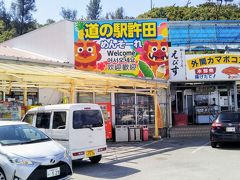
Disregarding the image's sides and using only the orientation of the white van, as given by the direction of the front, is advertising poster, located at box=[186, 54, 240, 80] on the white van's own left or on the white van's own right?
on the white van's own right

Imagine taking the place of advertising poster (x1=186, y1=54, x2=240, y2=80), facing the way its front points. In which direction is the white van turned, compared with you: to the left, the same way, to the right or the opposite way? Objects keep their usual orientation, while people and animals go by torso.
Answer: to the right

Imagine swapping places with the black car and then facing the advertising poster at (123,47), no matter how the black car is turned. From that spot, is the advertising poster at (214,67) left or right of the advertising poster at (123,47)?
right

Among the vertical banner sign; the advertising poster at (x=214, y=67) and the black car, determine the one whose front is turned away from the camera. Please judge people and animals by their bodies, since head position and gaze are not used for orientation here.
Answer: the black car

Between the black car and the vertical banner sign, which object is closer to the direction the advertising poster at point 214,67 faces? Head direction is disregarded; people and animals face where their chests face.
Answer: the black car

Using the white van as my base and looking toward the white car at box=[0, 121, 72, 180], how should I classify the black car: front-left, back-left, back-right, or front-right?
back-left

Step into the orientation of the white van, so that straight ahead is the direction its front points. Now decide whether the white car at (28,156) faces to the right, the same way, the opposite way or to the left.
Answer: the opposite way

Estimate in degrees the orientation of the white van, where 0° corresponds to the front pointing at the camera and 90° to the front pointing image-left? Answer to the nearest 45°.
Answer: approximately 135°

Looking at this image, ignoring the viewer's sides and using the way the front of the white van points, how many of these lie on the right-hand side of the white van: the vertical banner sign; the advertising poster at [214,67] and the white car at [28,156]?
2

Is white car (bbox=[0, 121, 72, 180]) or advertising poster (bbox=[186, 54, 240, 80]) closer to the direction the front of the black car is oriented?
the advertising poster

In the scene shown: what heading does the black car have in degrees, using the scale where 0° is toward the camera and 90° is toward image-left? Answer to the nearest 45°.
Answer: approximately 180°

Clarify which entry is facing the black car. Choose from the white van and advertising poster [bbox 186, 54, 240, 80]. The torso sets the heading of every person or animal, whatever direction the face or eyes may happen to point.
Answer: the advertising poster

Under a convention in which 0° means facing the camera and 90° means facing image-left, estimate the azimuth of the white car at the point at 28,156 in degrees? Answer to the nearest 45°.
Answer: approximately 315°

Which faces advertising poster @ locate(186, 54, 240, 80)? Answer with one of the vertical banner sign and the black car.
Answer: the black car
